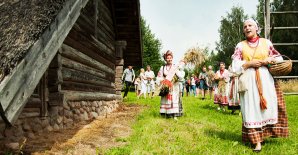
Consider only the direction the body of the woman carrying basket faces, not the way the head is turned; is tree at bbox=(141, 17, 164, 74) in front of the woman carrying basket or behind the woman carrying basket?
behind

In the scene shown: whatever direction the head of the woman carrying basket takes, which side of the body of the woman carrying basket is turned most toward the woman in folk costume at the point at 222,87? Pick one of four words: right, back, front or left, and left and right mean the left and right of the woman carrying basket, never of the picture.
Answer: back

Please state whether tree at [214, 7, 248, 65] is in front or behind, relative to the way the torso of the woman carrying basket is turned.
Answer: behind

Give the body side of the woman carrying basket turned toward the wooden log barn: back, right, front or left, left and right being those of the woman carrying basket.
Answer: right

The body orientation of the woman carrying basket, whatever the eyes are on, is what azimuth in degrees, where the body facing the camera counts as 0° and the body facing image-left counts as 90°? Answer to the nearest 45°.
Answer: approximately 0°

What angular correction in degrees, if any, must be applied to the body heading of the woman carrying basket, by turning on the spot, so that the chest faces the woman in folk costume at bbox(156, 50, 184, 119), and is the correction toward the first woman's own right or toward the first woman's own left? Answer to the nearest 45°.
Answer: approximately 135° to the first woman's own right
